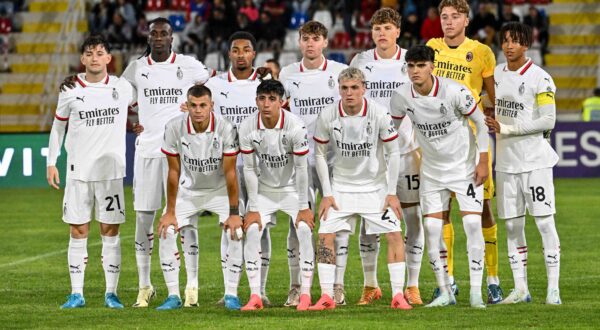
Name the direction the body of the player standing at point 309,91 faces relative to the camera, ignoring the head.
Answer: toward the camera

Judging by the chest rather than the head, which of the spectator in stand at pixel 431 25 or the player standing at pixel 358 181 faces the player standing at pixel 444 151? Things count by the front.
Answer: the spectator in stand

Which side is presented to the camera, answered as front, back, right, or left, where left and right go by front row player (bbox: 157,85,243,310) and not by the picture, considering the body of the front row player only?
front

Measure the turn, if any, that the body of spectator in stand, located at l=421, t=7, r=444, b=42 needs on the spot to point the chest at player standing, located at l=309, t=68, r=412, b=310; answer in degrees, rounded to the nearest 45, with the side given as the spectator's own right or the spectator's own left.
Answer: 0° — they already face them

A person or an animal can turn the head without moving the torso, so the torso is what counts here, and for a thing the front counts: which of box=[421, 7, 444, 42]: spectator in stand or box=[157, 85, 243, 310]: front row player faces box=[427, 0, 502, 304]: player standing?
the spectator in stand

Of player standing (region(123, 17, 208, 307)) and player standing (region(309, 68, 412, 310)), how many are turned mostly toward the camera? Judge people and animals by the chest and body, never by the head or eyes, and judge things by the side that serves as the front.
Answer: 2

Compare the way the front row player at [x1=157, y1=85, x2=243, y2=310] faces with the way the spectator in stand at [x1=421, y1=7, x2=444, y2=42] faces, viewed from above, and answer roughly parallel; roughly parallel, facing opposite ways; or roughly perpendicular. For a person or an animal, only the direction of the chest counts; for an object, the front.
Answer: roughly parallel

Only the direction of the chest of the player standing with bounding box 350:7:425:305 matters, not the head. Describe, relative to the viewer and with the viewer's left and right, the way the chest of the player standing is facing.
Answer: facing the viewer

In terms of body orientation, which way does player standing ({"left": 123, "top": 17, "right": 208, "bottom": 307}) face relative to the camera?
toward the camera

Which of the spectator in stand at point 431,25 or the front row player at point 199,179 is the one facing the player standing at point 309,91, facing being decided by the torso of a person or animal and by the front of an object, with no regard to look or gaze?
the spectator in stand

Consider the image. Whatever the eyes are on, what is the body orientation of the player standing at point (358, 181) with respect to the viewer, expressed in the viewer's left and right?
facing the viewer

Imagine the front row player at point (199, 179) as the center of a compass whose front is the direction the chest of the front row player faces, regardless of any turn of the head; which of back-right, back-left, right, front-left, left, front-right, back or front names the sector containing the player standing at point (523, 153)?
left
